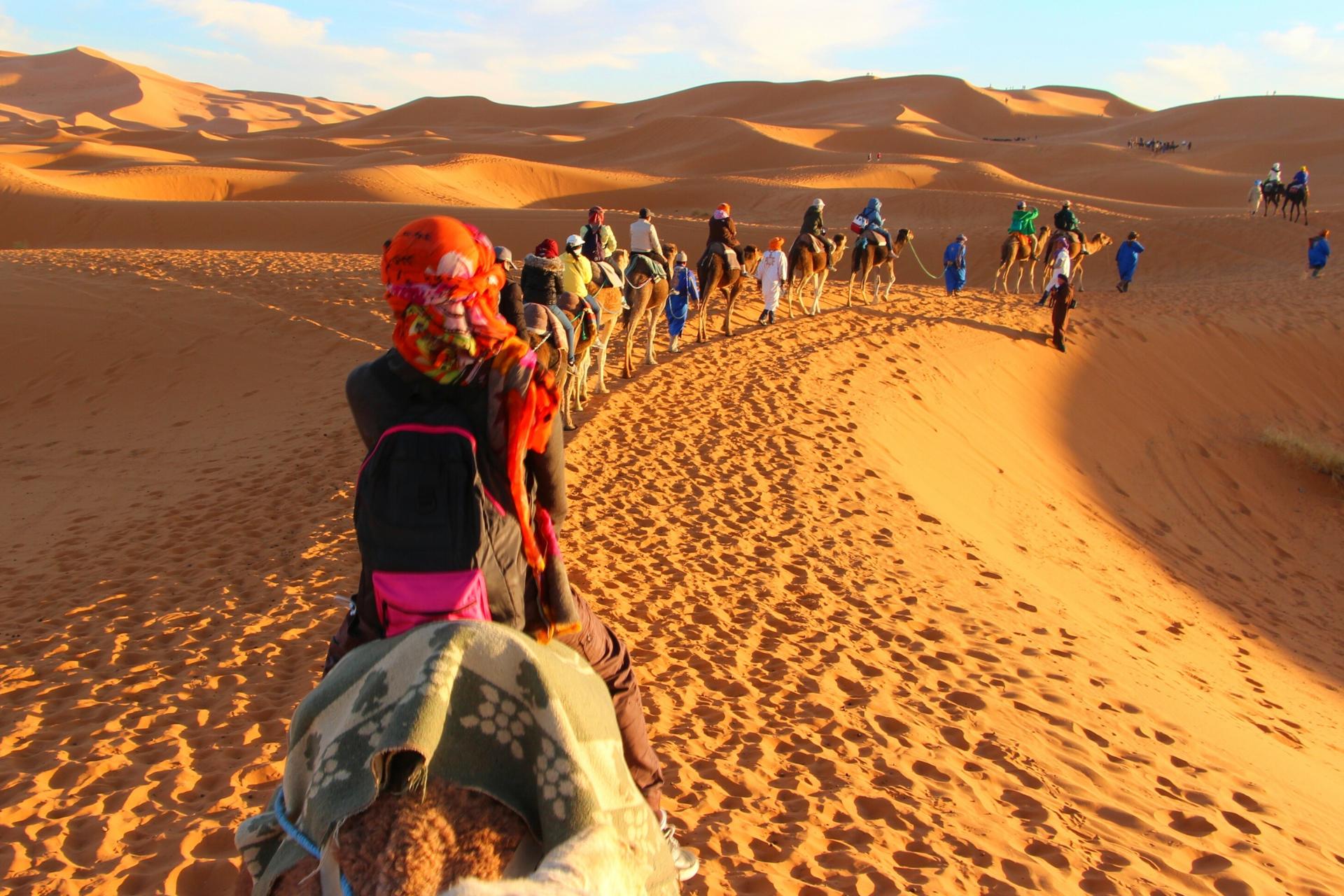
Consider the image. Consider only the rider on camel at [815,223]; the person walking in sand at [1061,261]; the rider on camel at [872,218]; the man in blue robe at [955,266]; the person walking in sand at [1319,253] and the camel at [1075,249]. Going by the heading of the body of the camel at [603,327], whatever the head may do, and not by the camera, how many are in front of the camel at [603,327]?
6

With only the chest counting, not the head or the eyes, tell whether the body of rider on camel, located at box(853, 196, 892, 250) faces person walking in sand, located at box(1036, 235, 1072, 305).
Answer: no

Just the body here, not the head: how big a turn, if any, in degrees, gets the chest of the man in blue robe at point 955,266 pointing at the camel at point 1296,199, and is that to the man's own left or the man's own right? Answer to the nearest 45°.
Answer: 0° — they already face it

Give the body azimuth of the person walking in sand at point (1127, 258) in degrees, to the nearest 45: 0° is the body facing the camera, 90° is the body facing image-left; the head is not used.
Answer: approximately 225°

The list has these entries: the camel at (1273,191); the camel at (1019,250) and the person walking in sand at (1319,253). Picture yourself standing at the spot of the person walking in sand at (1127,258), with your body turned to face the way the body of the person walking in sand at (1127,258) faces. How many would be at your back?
1

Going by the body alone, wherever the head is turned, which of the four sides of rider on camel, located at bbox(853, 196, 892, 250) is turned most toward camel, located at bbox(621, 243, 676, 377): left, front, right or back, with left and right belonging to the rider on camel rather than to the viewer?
back

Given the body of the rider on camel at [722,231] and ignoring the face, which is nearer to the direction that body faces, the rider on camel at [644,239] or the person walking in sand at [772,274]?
the person walking in sand

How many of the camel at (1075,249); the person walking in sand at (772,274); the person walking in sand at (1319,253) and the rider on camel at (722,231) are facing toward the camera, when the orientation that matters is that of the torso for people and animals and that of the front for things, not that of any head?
0

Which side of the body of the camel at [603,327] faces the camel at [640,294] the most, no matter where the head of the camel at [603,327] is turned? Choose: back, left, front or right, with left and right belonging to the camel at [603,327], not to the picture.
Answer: front

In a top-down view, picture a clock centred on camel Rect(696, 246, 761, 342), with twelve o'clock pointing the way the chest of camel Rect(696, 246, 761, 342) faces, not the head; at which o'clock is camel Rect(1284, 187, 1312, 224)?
camel Rect(1284, 187, 1312, 224) is roughly at 12 o'clock from camel Rect(696, 246, 761, 342).

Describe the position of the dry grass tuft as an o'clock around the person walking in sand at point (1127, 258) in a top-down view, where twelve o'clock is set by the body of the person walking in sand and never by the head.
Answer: The dry grass tuft is roughly at 4 o'clock from the person walking in sand.

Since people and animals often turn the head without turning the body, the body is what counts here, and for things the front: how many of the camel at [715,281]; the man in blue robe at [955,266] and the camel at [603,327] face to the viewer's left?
0

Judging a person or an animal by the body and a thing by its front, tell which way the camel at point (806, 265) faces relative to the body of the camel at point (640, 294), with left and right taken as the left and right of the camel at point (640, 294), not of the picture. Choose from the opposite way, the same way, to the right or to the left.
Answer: the same way

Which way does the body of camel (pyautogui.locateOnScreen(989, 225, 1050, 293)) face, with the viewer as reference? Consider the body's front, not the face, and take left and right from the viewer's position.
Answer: facing away from the viewer and to the right of the viewer

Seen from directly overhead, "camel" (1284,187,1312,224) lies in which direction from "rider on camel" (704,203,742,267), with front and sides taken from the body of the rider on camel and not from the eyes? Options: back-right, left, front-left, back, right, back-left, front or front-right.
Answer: front

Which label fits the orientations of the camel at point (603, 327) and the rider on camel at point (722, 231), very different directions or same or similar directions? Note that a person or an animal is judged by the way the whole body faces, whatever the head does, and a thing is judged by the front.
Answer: same or similar directions

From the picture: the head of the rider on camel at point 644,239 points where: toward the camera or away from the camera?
away from the camera

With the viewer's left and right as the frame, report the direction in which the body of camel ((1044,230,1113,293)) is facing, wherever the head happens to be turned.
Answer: facing to the right of the viewer

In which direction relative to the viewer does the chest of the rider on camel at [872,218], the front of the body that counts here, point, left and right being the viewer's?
facing away from the viewer and to the right of the viewer

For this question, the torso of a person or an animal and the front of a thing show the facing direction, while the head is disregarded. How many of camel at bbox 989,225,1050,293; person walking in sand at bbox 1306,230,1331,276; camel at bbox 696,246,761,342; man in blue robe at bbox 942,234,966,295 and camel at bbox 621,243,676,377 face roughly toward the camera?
0
